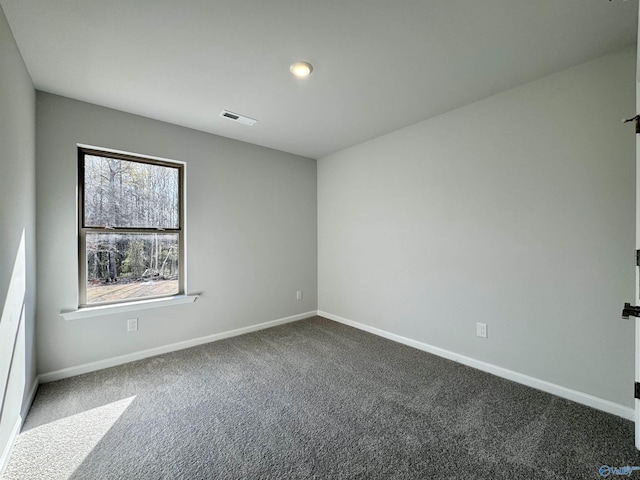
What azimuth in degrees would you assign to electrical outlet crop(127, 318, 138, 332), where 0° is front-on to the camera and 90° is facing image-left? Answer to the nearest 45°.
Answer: approximately 0°

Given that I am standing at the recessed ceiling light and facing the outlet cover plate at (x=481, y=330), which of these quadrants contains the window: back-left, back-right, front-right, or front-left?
back-left

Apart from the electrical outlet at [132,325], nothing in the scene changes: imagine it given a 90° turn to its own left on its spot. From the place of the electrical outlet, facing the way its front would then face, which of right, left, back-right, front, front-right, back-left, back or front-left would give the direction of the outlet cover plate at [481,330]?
front-right
